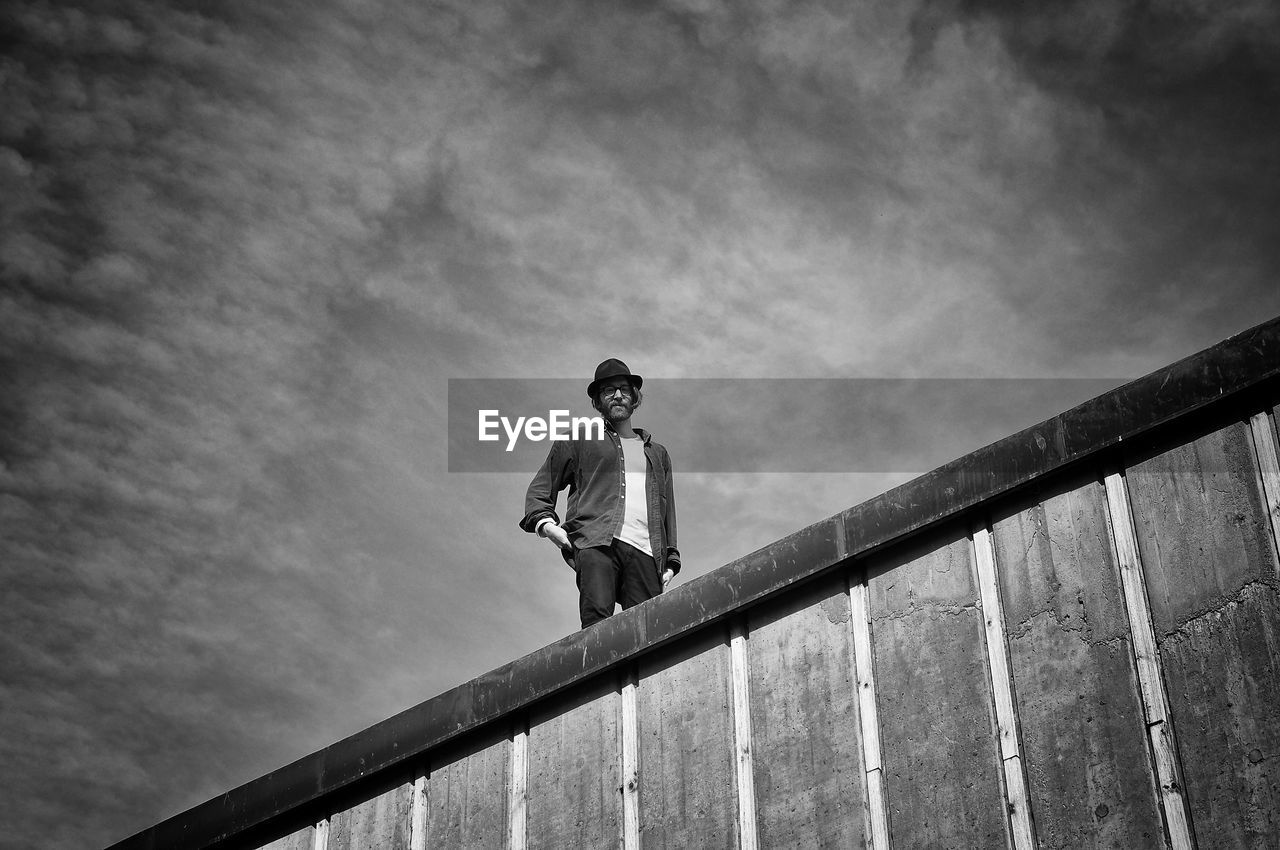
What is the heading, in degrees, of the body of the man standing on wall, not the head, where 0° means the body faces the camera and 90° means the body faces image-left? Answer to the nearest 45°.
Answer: approximately 315°
